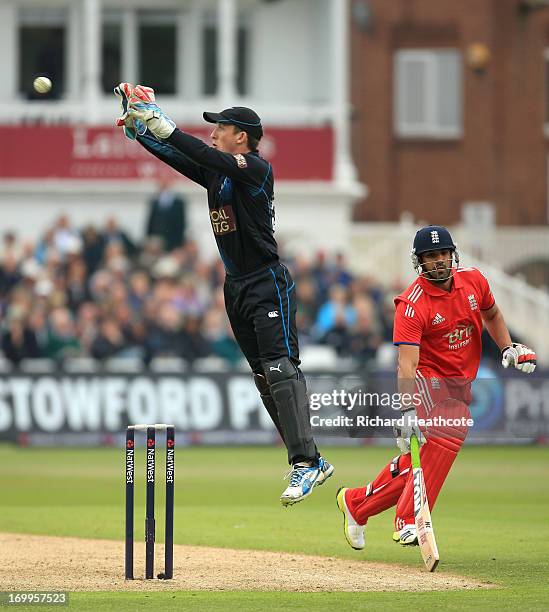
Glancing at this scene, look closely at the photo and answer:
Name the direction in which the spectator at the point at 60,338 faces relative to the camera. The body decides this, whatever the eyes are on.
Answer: toward the camera

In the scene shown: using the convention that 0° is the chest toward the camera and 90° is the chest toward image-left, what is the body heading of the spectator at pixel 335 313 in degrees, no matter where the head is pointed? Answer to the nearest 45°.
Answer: approximately 0°

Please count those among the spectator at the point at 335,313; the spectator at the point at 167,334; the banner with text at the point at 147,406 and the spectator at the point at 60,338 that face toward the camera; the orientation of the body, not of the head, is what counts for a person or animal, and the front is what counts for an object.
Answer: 4

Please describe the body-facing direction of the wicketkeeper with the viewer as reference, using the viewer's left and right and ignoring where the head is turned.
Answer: facing the viewer and to the left of the viewer

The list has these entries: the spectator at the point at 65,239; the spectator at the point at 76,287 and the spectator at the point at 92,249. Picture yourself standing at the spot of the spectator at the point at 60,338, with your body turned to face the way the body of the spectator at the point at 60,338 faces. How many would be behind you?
3

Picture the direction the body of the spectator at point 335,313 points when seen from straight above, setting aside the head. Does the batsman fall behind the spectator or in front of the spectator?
in front

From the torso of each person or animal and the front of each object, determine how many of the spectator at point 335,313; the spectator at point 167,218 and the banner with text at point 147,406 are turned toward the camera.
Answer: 3

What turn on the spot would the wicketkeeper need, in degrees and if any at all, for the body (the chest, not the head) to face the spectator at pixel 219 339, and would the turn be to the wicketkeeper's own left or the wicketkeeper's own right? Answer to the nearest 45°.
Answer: approximately 135° to the wicketkeeper's own right

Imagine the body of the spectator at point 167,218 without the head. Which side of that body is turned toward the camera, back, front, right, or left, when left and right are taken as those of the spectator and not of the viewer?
front

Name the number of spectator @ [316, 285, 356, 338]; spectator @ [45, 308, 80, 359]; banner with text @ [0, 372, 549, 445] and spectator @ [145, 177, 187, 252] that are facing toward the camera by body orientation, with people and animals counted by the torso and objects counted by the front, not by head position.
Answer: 4

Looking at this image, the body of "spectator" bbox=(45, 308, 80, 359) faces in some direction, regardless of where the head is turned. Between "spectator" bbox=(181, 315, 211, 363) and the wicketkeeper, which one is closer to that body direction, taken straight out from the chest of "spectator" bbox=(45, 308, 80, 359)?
the wicketkeeper

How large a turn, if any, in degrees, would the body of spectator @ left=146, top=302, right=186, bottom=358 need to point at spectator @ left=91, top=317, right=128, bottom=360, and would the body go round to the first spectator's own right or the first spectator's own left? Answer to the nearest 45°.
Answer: approximately 90° to the first spectator's own right

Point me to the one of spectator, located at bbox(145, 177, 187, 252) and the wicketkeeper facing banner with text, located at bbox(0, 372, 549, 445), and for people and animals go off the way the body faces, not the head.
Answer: the spectator

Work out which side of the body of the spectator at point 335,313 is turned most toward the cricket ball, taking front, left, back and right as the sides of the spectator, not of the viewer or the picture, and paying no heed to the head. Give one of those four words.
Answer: front

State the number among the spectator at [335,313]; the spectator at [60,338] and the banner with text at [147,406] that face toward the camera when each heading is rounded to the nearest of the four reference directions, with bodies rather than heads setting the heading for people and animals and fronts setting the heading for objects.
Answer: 3

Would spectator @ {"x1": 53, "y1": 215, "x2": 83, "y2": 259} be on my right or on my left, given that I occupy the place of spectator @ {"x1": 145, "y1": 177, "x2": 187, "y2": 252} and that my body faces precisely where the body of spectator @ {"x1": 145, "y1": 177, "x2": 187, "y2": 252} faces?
on my right
